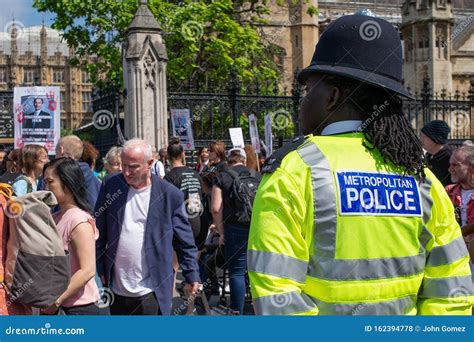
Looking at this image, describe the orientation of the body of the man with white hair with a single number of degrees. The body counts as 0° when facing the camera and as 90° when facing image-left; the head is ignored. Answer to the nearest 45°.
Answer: approximately 45°

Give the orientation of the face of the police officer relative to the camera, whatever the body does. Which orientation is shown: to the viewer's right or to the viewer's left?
to the viewer's left

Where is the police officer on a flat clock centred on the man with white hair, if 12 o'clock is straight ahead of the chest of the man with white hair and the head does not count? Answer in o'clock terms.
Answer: The police officer is roughly at 10 o'clock from the man with white hair.
